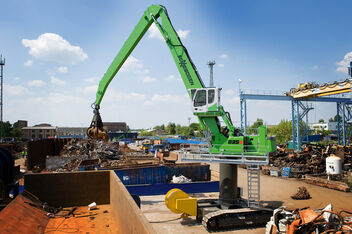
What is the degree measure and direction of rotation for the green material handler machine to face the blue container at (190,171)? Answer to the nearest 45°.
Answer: approximately 90° to its right

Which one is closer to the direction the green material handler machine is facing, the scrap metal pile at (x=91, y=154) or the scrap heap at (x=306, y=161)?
the scrap metal pile

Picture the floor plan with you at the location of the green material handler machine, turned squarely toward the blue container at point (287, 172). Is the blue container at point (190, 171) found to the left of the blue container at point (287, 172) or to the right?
left

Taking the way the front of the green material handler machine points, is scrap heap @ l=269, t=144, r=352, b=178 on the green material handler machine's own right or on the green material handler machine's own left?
on the green material handler machine's own right

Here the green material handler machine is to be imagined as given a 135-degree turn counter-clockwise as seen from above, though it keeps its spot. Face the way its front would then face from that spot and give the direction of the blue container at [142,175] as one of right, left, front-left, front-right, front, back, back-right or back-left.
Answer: back

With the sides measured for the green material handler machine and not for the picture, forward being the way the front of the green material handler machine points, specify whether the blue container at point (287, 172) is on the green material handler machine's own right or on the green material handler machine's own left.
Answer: on the green material handler machine's own right

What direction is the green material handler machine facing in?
to the viewer's left

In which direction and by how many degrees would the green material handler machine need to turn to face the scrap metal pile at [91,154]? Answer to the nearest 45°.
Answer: approximately 45° to its right

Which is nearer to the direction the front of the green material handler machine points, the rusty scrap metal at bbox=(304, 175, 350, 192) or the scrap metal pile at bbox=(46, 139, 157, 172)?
the scrap metal pile

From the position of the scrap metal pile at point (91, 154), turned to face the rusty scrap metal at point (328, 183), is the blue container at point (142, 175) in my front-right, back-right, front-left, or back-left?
front-right

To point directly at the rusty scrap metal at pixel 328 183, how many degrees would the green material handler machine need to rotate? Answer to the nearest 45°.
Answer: approximately 135° to its right
